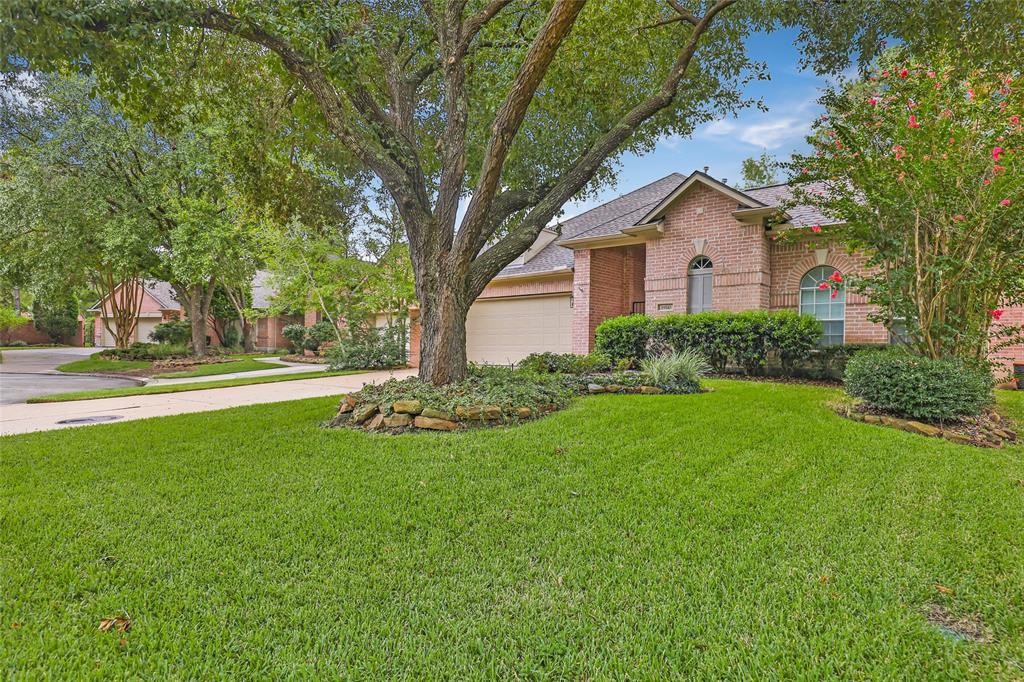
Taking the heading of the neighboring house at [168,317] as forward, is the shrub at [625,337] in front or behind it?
in front

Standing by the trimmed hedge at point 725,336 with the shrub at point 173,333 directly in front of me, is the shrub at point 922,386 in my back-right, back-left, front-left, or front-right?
back-left

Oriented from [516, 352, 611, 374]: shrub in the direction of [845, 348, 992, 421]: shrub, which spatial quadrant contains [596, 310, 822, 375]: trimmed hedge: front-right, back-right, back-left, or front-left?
front-left

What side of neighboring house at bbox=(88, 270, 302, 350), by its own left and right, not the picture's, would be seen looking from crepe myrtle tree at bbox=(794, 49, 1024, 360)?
front

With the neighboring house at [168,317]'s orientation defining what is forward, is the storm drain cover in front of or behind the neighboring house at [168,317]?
in front

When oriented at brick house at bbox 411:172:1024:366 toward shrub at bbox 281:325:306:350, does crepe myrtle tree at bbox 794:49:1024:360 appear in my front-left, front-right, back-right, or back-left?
back-left

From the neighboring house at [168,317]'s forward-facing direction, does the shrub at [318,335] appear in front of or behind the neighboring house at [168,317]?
in front

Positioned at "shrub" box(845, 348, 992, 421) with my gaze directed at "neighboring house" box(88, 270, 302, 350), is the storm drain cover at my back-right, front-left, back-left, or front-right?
front-left

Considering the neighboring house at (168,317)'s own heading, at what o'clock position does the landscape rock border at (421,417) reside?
The landscape rock border is roughly at 12 o'clock from the neighboring house.

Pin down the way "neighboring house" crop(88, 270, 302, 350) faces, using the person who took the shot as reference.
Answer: facing the viewer

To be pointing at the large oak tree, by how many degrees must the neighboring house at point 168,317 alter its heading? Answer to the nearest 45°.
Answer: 0° — it already faces it

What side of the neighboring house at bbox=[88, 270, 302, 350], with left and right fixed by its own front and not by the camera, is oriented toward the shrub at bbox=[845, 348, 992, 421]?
front

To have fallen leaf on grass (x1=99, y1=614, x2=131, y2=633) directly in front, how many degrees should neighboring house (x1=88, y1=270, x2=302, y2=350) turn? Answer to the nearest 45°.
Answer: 0° — it already faces it

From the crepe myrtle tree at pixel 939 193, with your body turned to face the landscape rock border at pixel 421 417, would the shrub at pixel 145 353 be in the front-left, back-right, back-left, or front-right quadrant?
front-right

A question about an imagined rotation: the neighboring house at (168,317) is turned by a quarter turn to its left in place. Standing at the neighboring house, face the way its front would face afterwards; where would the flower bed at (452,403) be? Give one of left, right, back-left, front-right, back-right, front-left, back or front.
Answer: right
